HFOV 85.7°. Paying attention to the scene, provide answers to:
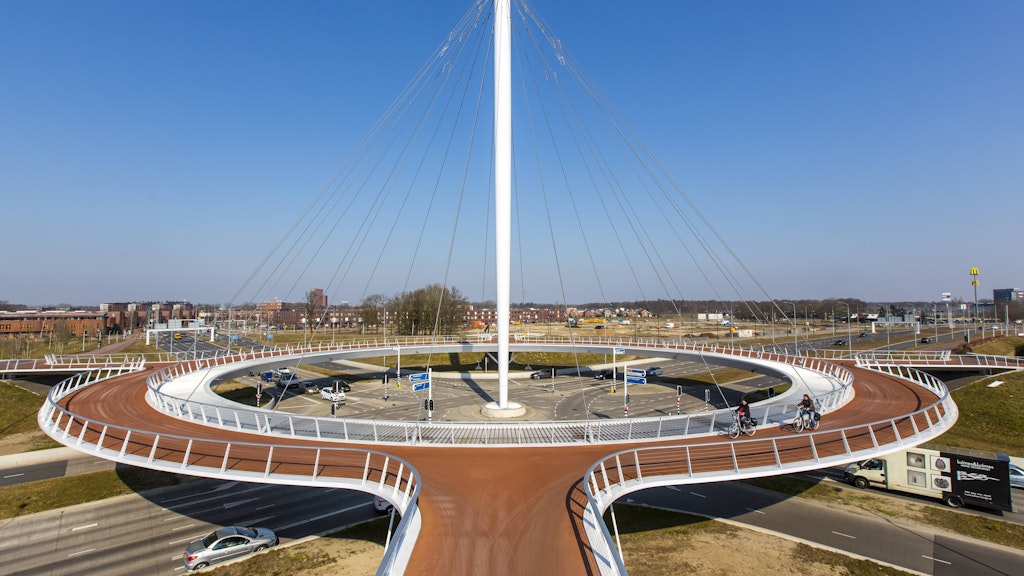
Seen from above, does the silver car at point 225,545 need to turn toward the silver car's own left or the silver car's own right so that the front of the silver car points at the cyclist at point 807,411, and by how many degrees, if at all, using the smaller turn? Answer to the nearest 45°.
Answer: approximately 90° to the silver car's own right

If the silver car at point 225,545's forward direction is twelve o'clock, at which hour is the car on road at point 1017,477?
The car on road is roughly at 2 o'clock from the silver car.

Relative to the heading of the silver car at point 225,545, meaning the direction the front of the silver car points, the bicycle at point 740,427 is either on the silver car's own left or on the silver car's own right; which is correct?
on the silver car's own right

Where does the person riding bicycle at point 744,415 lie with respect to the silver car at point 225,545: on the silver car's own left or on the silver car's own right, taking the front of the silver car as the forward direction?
on the silver car's own right

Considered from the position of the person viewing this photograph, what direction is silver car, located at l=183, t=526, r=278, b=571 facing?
facing away from the viewer and to the right of the viewer
